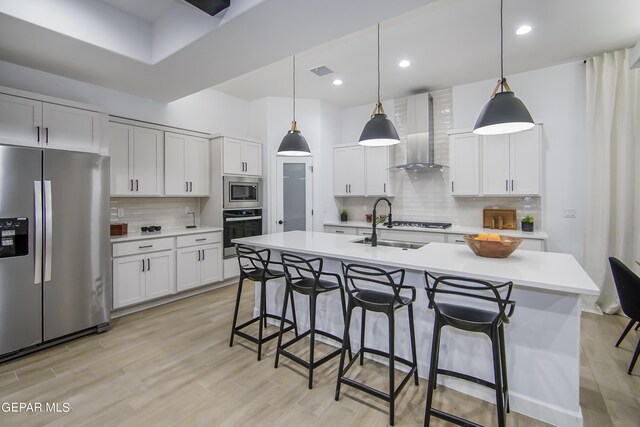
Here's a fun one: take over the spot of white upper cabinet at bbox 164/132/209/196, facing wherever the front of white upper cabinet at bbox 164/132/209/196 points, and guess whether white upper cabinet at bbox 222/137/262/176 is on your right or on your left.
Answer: on your left

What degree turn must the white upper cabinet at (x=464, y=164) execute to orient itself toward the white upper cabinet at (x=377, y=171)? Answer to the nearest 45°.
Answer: approximately 90° to its right

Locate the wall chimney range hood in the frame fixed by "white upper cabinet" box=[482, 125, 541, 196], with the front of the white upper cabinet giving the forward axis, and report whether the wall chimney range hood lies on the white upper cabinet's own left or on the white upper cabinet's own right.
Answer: on the white upper cabinet's own right

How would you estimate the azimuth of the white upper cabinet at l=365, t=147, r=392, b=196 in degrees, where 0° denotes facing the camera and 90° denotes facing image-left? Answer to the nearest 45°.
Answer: approximately 0°
